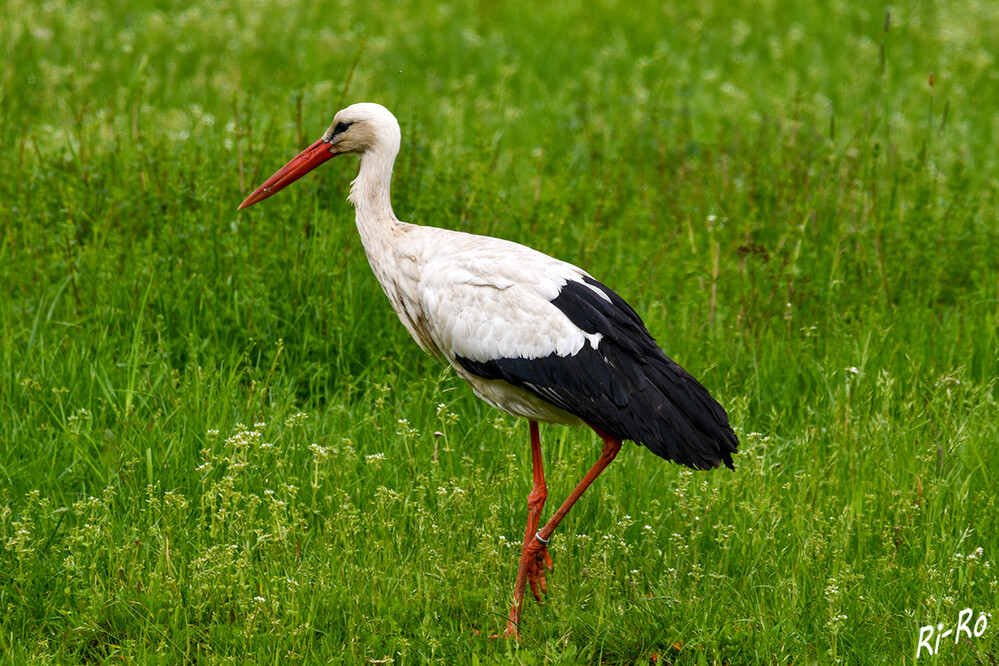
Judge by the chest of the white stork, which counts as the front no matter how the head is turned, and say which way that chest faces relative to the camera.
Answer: to the viewer's left
